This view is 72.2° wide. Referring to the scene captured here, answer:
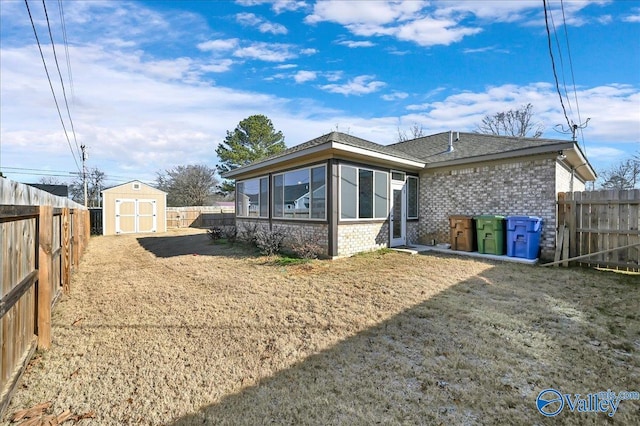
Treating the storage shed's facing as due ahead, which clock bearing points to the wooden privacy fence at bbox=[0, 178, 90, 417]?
The wooden privacy fence is roughly at 12 o'clock from the storage shed.

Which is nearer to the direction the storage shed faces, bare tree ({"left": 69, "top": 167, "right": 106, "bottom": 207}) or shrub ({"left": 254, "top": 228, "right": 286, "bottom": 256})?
the shrub

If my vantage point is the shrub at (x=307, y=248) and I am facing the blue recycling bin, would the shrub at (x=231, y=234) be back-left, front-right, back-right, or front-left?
back-left

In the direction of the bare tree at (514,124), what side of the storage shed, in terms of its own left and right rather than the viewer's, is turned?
left

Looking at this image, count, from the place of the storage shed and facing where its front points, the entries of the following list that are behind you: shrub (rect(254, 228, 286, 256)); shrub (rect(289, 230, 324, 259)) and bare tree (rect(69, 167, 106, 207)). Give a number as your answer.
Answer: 1

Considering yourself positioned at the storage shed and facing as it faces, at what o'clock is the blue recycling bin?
The blue recycling bin is roughly at 11 o'clock from the storage shed.

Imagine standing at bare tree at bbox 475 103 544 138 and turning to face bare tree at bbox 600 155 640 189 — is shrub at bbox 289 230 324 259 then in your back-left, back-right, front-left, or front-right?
back-right

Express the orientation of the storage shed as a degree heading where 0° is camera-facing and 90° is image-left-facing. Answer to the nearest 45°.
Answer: approximately 0°

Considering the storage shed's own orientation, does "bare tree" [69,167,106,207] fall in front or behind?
behind

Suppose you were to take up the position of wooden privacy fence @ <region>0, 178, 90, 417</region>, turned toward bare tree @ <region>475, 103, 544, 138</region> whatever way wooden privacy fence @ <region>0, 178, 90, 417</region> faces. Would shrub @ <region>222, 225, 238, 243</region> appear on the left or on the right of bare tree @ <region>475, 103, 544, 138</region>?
left
